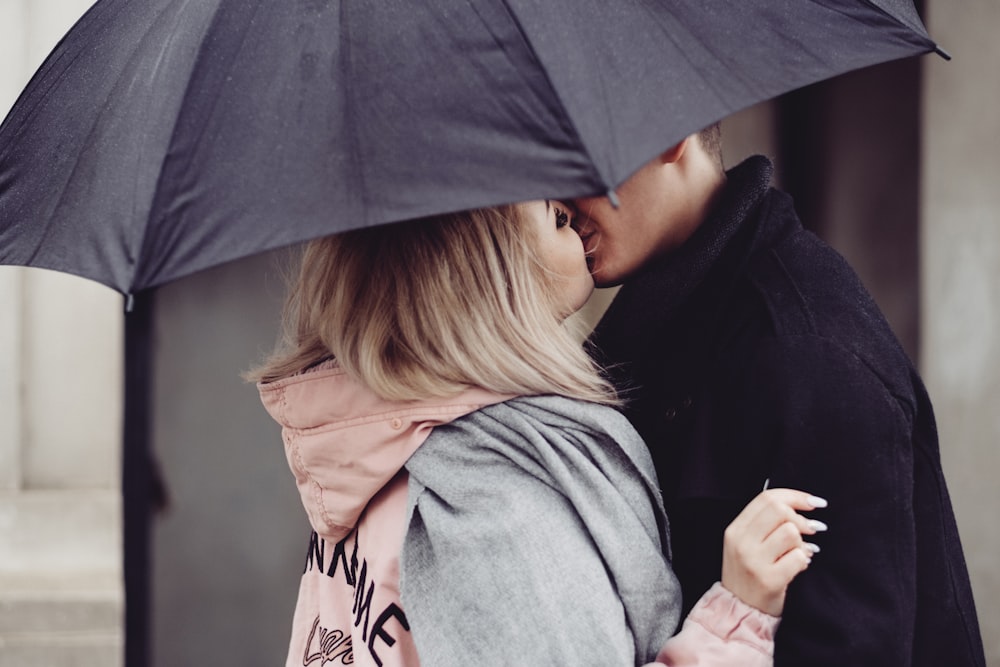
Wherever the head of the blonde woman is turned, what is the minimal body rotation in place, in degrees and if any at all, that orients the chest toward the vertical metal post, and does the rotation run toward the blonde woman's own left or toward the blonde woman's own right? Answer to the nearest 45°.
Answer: approximately 90° to the blonde woman's own left

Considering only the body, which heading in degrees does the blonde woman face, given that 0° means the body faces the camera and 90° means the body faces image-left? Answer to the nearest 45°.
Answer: approximately 225°
